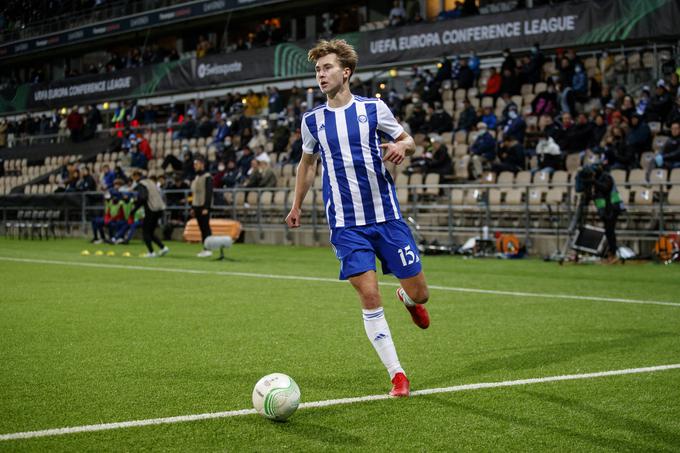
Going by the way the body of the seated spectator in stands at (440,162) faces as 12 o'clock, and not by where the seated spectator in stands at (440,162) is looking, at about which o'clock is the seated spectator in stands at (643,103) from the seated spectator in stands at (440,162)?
the seated spectator in stands at (643,103) is roughly at 8 o'clock from the seated spectator in stands at (440,162).

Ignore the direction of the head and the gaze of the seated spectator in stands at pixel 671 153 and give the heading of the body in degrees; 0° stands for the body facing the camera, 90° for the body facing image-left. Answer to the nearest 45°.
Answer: approximately 45°

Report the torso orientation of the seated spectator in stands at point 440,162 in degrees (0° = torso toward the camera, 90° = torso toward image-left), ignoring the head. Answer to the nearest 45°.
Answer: approximately 45°

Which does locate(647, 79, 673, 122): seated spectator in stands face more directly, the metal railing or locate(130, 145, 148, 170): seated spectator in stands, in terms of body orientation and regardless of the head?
the metal railing

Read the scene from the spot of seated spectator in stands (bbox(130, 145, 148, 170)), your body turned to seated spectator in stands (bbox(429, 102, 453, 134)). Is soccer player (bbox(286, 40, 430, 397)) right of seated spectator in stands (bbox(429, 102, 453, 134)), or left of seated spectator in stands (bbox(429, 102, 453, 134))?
right

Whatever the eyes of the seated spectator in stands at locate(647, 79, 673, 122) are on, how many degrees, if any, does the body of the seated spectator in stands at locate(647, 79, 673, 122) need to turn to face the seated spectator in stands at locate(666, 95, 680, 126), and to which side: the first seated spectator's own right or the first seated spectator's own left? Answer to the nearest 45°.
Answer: approximately 90° to the first seated spectator's own left

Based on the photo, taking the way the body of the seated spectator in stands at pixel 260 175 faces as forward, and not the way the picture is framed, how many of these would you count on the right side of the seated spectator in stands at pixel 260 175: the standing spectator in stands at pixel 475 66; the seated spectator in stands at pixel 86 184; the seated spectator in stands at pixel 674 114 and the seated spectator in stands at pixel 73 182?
2

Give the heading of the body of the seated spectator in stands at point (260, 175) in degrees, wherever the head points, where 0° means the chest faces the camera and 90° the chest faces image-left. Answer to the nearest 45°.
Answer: approximately 45°

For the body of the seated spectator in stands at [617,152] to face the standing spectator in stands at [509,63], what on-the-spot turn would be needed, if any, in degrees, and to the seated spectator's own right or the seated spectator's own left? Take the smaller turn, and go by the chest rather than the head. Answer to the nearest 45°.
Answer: approximately 90° to the seated spectator's own right
